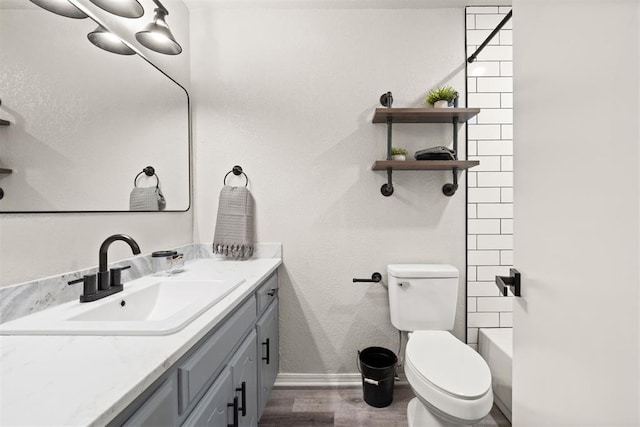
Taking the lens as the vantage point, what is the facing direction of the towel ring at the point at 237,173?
facing the viewer

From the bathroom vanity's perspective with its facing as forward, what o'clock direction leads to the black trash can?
The black trash can is roughly at 10 o'clock from the bathroom vanity.

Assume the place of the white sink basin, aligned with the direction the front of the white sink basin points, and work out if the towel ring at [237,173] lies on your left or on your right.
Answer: on your left

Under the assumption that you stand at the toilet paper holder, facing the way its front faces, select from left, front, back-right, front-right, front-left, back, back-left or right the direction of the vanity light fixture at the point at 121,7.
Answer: front-right

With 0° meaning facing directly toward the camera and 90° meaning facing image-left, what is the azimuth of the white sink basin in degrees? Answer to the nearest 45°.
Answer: approximately 315°

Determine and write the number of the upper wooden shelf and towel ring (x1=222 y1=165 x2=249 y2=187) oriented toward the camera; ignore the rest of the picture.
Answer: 2

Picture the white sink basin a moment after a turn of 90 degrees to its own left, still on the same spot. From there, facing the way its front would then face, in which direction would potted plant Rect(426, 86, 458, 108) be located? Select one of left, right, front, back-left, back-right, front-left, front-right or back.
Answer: front-right

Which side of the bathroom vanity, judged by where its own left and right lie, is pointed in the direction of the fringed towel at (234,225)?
left

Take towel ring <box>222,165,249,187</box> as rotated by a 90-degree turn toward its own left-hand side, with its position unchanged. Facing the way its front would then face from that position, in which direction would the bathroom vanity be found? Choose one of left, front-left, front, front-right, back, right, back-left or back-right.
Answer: right

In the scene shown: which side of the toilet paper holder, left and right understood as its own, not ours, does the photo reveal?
front

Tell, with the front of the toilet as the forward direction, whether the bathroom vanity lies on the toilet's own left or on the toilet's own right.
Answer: on the toilet's own right

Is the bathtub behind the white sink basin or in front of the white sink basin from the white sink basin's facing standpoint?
in front

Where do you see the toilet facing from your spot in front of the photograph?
facing the viewer and to the right of the viewer
